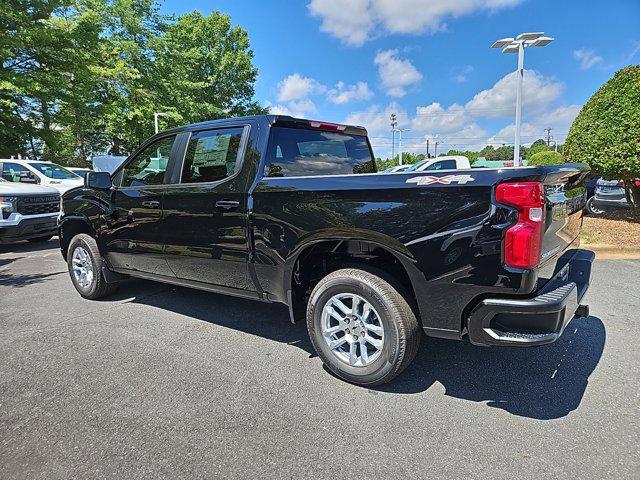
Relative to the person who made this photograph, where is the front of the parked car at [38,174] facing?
facing the viewer and to the right of the viewer

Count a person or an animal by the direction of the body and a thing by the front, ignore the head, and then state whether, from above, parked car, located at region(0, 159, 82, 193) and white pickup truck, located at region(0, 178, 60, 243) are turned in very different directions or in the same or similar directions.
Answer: same or similar directions

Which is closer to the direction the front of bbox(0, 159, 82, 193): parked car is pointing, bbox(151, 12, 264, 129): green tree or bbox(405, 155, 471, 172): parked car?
the parked car

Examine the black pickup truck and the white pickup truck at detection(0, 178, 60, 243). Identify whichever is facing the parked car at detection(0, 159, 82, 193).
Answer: the black pickup truck

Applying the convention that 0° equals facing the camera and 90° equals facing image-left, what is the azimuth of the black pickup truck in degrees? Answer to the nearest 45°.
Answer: approximately 135°

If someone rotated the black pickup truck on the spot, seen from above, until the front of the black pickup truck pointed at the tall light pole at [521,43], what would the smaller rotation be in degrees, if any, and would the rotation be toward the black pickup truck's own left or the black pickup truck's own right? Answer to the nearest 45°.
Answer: approximately 90° to the black pickup truck's own right

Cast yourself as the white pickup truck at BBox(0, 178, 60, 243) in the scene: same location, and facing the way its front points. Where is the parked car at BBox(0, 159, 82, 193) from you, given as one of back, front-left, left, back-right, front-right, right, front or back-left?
back-left

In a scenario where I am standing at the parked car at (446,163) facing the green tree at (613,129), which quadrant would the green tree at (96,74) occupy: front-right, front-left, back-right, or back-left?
back-right

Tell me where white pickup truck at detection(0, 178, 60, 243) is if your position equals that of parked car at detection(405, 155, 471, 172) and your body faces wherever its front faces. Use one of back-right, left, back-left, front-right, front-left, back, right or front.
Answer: front

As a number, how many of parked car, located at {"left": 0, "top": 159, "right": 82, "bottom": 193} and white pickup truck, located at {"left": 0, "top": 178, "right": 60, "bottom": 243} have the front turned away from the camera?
0

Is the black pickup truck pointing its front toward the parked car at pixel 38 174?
yes

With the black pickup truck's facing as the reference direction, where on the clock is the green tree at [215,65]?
The green tree is roughly at 1 o'clock from the black pickup truck.
